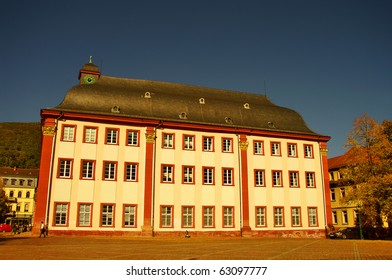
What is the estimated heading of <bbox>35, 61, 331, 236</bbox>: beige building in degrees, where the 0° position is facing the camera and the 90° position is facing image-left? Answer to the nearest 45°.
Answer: approximately 0°

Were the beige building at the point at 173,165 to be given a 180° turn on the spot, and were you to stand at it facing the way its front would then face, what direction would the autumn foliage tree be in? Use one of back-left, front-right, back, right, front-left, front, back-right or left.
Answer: right
